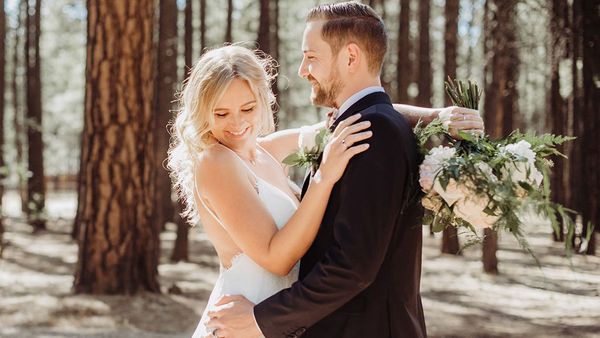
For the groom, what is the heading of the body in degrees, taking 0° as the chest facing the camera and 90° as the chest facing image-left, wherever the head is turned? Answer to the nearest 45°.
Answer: approximately 90°

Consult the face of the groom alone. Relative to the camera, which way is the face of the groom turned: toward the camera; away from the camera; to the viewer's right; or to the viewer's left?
to the viewer's left

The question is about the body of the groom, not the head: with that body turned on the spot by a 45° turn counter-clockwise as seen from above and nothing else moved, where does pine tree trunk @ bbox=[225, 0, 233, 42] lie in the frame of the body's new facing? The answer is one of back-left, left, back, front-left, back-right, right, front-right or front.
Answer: back-right

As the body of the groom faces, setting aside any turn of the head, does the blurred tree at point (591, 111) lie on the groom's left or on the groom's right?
on the groom's right

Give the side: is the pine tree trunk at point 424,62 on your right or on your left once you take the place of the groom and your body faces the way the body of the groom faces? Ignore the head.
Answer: on your right

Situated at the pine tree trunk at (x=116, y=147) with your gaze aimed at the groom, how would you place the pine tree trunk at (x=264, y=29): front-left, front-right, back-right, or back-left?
back-left

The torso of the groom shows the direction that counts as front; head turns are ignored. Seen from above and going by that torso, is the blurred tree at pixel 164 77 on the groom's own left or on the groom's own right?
on the groom's own right

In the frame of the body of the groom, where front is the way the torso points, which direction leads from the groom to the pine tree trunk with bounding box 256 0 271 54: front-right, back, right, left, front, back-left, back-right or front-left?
right

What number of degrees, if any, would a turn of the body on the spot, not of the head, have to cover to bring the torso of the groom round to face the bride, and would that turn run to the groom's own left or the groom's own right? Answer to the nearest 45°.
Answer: approximately 45° to the groom's own right

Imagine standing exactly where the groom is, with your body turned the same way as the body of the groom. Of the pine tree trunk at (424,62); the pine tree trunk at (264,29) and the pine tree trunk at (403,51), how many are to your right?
3
